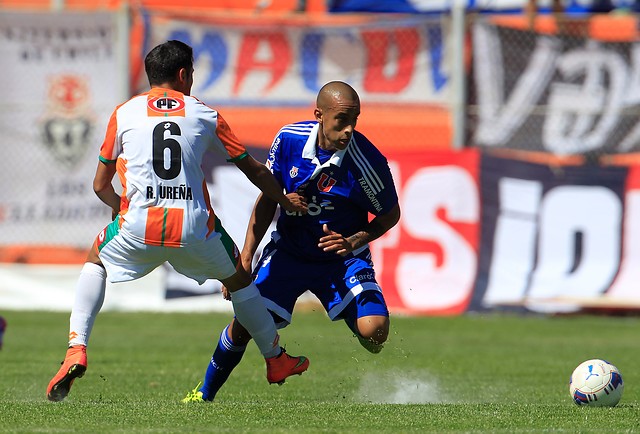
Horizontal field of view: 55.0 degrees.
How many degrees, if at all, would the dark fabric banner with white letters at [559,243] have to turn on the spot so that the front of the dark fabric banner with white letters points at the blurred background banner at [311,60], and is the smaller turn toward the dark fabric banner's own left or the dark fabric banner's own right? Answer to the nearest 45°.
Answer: approximately 90° to the dark fabric banner's own right

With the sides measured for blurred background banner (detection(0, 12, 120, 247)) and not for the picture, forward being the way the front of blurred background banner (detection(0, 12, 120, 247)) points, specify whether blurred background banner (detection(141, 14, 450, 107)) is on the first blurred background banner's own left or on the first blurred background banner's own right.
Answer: on the first blurred background banner's own left

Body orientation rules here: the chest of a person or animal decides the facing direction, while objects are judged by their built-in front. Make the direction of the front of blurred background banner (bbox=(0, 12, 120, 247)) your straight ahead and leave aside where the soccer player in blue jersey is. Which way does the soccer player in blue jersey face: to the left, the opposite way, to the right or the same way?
the same way

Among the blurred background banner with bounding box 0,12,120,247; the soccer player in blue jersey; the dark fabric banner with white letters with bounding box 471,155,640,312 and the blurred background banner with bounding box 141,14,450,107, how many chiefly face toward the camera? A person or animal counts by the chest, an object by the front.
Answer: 4

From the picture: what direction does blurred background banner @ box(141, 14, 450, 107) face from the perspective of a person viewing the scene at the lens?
facing the viewer

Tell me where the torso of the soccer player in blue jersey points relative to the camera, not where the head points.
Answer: toward the camera

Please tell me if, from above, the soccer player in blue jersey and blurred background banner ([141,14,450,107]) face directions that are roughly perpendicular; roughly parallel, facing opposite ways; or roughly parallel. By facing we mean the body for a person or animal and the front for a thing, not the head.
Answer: roughly parallel

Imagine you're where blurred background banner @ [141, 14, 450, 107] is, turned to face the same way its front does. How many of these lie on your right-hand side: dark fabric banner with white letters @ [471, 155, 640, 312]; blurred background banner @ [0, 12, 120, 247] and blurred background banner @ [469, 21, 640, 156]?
1

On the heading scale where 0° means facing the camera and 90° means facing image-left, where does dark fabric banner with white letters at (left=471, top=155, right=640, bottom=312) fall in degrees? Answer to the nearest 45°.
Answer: approximately 0°

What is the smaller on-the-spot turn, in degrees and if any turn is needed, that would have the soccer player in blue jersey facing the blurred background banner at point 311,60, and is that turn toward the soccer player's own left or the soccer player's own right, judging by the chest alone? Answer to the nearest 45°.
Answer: approximately 180°

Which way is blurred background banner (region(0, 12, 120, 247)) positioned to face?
toward the camera

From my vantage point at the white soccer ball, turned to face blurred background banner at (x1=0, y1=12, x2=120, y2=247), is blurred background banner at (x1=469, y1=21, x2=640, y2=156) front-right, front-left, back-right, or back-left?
front-right

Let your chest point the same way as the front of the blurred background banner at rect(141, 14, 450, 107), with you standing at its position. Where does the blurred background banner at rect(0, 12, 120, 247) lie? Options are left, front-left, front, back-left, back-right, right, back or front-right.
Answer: right

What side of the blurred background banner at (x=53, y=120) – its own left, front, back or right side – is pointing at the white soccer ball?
front

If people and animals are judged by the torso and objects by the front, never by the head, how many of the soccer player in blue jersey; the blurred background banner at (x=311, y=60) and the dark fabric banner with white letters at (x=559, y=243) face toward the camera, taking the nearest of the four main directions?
3

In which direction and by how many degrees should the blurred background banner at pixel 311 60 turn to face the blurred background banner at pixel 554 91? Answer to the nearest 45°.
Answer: approximately 90° to its left

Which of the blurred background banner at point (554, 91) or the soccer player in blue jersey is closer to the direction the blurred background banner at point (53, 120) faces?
the soccer player in blue jersey

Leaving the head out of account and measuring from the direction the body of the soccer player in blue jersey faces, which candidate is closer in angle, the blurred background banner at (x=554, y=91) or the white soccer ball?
the white soccer ball

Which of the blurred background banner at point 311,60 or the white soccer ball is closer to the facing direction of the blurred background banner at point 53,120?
the white soccer ball
